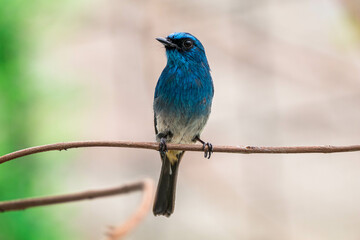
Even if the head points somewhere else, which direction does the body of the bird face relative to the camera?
toward the camera
